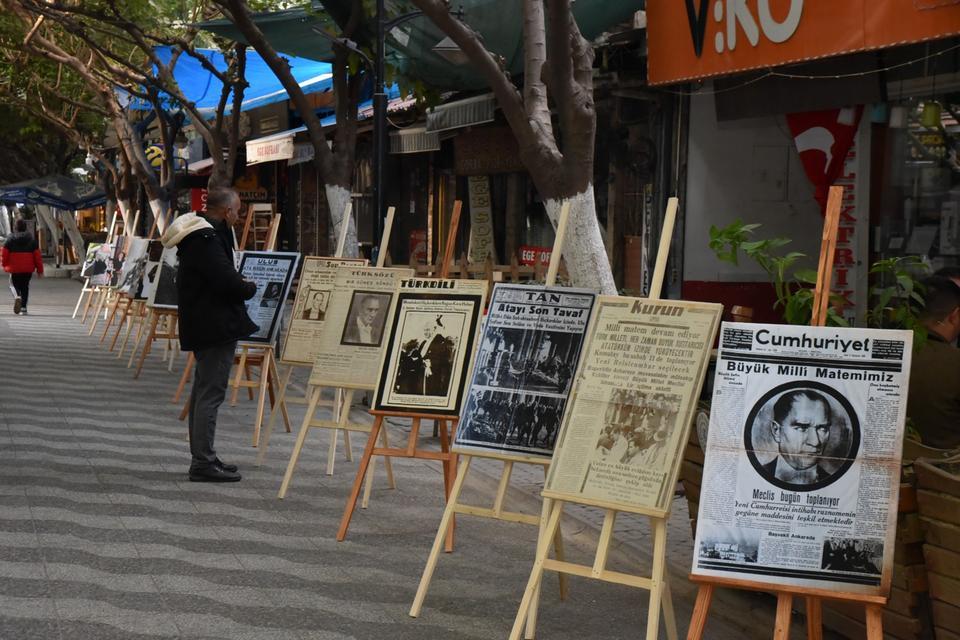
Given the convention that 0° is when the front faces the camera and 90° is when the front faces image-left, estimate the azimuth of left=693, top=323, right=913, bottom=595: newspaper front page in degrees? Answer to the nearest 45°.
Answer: approximately 0°

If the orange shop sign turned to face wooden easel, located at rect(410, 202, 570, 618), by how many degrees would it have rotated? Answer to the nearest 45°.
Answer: approximately 45° to its left

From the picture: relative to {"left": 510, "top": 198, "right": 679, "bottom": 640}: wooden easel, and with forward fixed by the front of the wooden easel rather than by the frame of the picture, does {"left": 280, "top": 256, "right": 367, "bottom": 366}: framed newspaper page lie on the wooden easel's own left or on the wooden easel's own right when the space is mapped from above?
on the wooden easel's own right

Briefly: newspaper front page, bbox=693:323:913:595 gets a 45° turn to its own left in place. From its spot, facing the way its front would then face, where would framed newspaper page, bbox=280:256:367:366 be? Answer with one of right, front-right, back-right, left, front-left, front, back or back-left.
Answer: back

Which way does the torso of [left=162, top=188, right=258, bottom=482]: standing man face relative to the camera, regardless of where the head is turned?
to the viewer's right

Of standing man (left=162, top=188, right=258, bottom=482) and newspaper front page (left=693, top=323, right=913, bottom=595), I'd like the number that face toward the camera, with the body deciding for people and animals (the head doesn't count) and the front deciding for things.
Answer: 1

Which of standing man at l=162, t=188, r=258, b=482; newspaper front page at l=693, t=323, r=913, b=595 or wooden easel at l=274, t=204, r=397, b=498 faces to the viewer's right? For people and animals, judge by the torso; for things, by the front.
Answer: the standing man

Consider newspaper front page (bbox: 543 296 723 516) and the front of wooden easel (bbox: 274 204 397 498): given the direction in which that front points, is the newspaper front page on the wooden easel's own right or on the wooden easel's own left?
on the wooden easel's own left

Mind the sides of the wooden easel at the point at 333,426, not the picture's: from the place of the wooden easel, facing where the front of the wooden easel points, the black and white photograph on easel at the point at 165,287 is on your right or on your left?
on your right

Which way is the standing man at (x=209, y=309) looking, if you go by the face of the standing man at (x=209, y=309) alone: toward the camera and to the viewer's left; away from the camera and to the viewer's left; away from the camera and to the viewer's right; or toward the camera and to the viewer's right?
away from the camera and to the viewer's right
